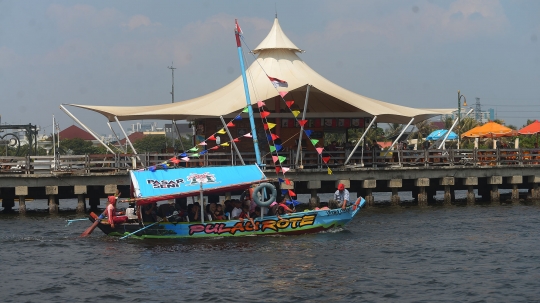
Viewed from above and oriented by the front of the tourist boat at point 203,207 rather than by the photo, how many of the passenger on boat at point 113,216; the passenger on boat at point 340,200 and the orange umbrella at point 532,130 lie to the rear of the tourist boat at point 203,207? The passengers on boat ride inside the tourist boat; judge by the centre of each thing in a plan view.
1

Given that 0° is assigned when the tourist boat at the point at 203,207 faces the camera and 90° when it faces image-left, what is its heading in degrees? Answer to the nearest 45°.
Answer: approximately 270°

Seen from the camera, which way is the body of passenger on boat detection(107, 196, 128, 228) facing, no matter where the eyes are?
to the viewer's right

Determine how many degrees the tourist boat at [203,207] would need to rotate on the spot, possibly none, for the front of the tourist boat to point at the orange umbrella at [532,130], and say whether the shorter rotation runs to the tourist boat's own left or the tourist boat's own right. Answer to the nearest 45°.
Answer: approximately 45° to the tourist boat's own left

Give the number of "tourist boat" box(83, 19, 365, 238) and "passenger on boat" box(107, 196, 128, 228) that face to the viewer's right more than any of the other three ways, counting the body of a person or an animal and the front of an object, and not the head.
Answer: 2

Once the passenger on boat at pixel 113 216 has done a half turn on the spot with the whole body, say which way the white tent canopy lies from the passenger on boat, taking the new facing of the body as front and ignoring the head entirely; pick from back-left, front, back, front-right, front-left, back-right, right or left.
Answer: back-right

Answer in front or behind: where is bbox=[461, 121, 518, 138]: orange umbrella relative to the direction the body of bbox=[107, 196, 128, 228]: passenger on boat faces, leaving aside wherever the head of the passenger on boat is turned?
in front

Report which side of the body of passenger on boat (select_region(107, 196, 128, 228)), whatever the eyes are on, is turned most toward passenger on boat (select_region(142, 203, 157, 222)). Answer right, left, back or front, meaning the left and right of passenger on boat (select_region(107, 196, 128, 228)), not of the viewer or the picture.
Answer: front

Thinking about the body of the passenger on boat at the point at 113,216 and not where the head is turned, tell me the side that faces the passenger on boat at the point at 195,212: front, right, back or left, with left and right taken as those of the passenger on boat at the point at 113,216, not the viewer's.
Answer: front

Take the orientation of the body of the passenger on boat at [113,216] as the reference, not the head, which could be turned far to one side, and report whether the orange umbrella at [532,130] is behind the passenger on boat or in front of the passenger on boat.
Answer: in front

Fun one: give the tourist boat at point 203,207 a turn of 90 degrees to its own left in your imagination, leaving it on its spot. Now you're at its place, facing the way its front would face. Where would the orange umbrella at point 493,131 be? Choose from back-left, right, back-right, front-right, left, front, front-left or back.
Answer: front-right
